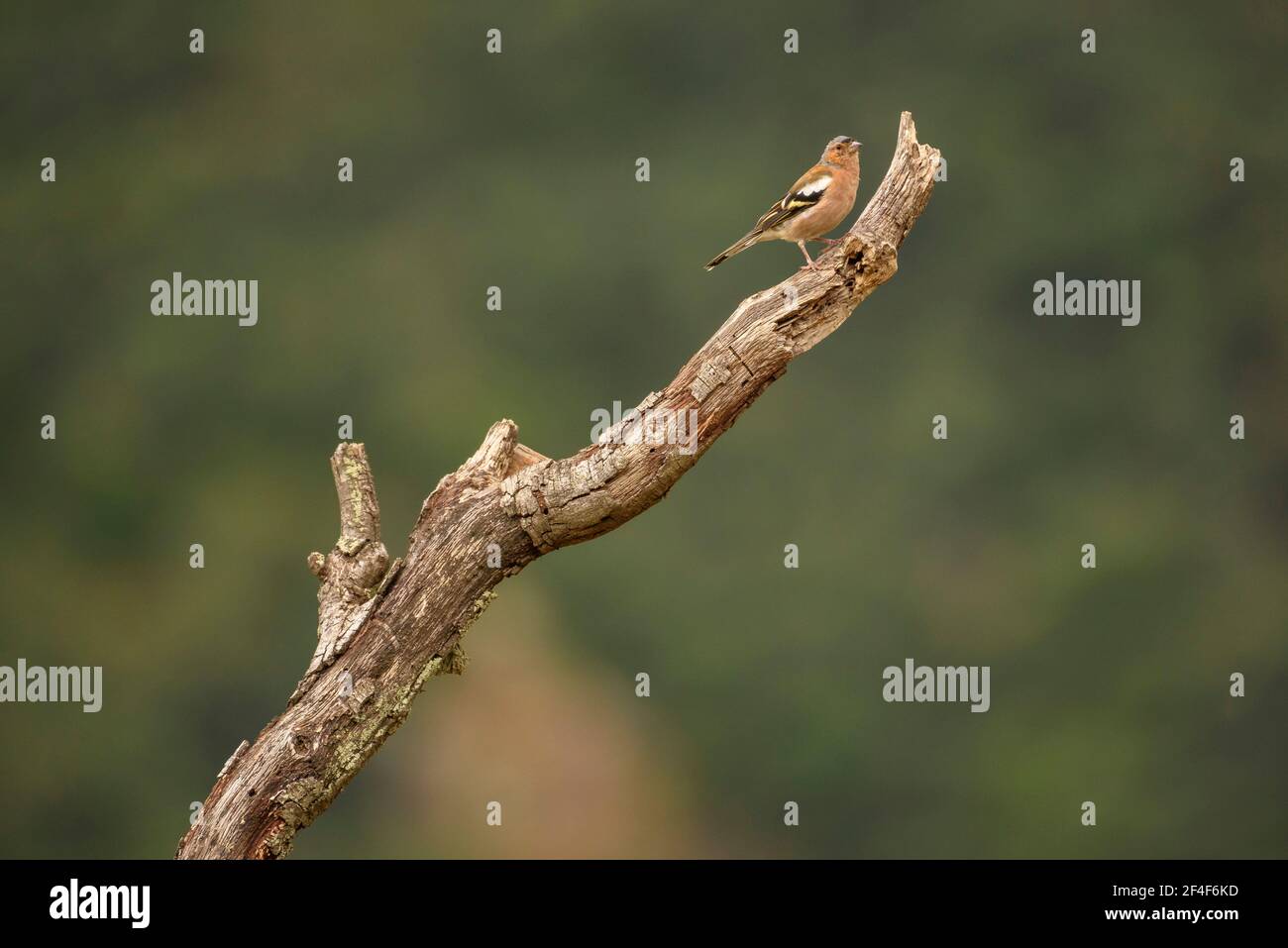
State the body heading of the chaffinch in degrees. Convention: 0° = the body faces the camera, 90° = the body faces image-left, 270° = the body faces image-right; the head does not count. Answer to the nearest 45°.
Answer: approximately 270°
